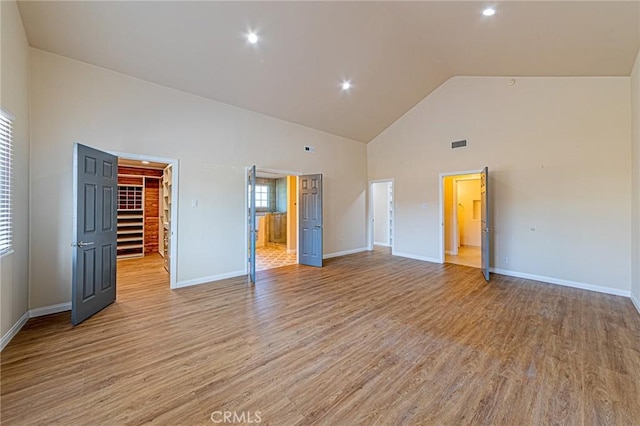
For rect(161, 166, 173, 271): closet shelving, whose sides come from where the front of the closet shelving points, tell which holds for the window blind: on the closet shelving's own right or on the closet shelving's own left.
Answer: on the closet shelving's own left

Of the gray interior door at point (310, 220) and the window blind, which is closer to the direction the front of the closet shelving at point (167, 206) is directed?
the window blind

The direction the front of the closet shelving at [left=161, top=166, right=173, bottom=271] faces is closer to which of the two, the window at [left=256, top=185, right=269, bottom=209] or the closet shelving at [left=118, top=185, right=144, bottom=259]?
the closet shelving

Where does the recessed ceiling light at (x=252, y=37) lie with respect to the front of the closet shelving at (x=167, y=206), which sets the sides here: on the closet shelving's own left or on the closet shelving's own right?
on the closet shelving's own left

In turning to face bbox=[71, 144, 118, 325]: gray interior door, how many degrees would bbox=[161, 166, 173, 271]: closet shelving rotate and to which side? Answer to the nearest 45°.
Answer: approximately 45° to its left

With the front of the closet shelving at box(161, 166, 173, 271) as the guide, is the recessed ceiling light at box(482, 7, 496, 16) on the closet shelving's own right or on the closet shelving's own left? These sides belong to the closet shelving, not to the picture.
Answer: on the closet shelving's own left

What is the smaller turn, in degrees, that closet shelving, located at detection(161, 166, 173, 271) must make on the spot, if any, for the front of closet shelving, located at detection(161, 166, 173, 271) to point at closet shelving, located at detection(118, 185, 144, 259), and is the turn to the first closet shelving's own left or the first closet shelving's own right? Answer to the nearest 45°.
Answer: approximately 90° to the first closet shelving's own right

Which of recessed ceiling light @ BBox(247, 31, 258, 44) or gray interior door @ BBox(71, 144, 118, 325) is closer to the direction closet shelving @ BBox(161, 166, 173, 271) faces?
the gray interior door

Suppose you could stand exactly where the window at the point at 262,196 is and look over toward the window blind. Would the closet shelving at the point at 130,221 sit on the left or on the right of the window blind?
right

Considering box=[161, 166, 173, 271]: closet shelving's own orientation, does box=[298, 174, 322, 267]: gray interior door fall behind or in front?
behind

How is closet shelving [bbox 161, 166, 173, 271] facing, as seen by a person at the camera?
facing to the left of the viewer
